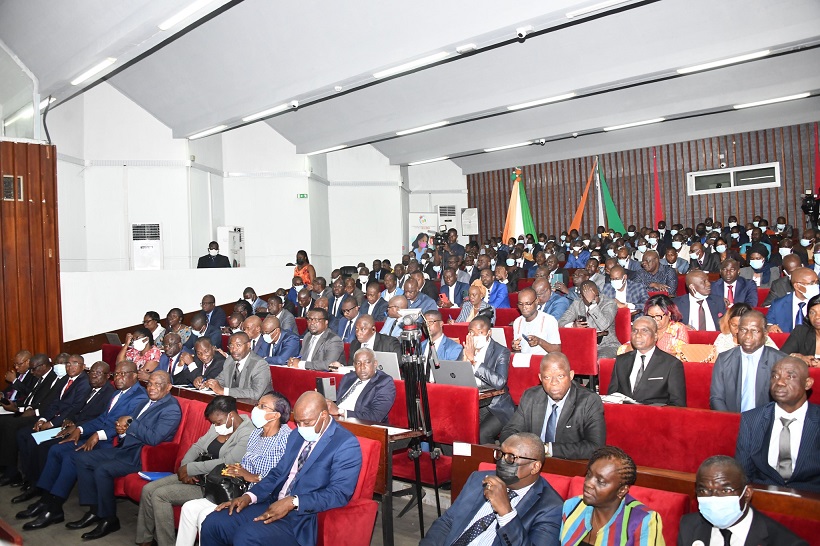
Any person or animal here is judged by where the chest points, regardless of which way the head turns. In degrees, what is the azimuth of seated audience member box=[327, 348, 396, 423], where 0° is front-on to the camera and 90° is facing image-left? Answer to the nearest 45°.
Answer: approximately 45°

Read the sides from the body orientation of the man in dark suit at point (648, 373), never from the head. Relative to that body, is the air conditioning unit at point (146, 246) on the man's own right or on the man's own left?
on the man's own right

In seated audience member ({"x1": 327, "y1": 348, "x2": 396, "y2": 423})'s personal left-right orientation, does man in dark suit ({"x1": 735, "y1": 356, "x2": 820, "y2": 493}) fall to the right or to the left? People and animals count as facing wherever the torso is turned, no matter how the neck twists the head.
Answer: on their left

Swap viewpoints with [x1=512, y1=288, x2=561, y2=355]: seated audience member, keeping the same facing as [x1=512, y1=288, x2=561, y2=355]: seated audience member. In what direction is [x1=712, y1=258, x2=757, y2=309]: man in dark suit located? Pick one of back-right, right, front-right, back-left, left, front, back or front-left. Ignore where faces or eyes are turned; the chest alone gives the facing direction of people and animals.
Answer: back

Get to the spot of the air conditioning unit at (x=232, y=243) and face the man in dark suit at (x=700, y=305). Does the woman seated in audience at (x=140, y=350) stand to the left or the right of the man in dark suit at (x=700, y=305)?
right

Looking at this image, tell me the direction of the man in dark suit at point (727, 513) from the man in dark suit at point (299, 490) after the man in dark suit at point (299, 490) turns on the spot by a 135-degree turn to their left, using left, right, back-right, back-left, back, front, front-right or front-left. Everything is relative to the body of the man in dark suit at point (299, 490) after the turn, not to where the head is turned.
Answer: front-right

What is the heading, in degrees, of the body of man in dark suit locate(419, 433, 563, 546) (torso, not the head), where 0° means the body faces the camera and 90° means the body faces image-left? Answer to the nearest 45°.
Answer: approximately 45°

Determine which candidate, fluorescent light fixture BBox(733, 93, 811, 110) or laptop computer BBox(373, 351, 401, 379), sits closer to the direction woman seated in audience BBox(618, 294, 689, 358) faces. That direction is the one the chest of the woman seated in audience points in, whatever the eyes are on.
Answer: the laptop computer
